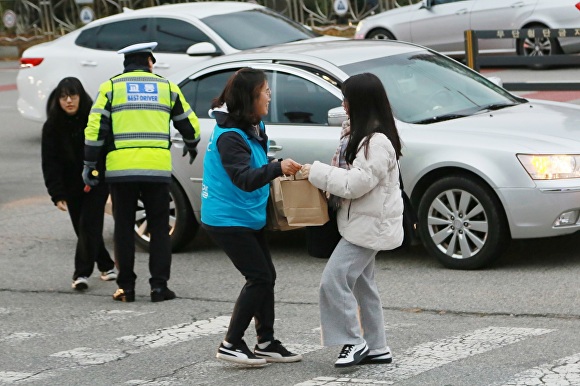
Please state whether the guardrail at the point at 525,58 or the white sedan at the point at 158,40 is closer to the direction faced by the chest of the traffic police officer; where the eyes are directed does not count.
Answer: the white sedan

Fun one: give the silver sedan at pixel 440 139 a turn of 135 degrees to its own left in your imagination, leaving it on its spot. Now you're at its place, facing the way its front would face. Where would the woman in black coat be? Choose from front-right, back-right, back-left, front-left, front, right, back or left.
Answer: left

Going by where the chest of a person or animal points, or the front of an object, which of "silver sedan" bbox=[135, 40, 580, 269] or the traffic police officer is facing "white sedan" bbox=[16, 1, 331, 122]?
the traffic police officer

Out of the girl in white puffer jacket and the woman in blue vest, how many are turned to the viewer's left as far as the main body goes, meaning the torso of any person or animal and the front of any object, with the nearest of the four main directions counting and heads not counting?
1

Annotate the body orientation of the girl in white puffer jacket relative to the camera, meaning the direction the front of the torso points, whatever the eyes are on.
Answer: to the viewer's left

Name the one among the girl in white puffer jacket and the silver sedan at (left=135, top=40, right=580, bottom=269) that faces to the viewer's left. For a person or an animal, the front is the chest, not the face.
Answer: the girl in white puffer jacket

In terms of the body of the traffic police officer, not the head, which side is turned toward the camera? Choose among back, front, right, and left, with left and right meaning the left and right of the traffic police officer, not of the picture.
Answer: back

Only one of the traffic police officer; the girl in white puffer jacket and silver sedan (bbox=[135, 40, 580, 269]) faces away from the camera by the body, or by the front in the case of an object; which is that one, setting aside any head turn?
the traffic police officer

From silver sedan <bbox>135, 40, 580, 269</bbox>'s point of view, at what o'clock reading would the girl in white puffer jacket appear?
The girl in white puffer jacket is roughly at 2 o'clock from the silver sedan.

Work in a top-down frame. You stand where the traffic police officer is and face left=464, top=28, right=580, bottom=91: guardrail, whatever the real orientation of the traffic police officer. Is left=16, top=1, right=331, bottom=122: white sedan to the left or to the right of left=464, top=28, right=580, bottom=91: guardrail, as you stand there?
left

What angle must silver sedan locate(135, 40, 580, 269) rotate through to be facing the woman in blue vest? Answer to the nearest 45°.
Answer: approximately 90° to its right

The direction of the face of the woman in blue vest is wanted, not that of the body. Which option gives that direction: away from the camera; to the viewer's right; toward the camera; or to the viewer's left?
to the viewer's right

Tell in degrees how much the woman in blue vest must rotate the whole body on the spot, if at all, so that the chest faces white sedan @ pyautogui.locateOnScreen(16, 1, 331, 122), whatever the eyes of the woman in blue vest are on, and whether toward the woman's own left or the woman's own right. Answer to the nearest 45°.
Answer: approximately 90° to the woman's own left

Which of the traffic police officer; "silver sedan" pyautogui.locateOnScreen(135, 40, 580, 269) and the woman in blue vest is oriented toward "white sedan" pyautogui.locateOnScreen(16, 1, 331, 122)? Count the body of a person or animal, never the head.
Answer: the traffic police officer

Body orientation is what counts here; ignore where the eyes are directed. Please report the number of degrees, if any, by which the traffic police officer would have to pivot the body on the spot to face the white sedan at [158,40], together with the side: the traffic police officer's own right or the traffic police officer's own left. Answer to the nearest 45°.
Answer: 0° — they already face it
